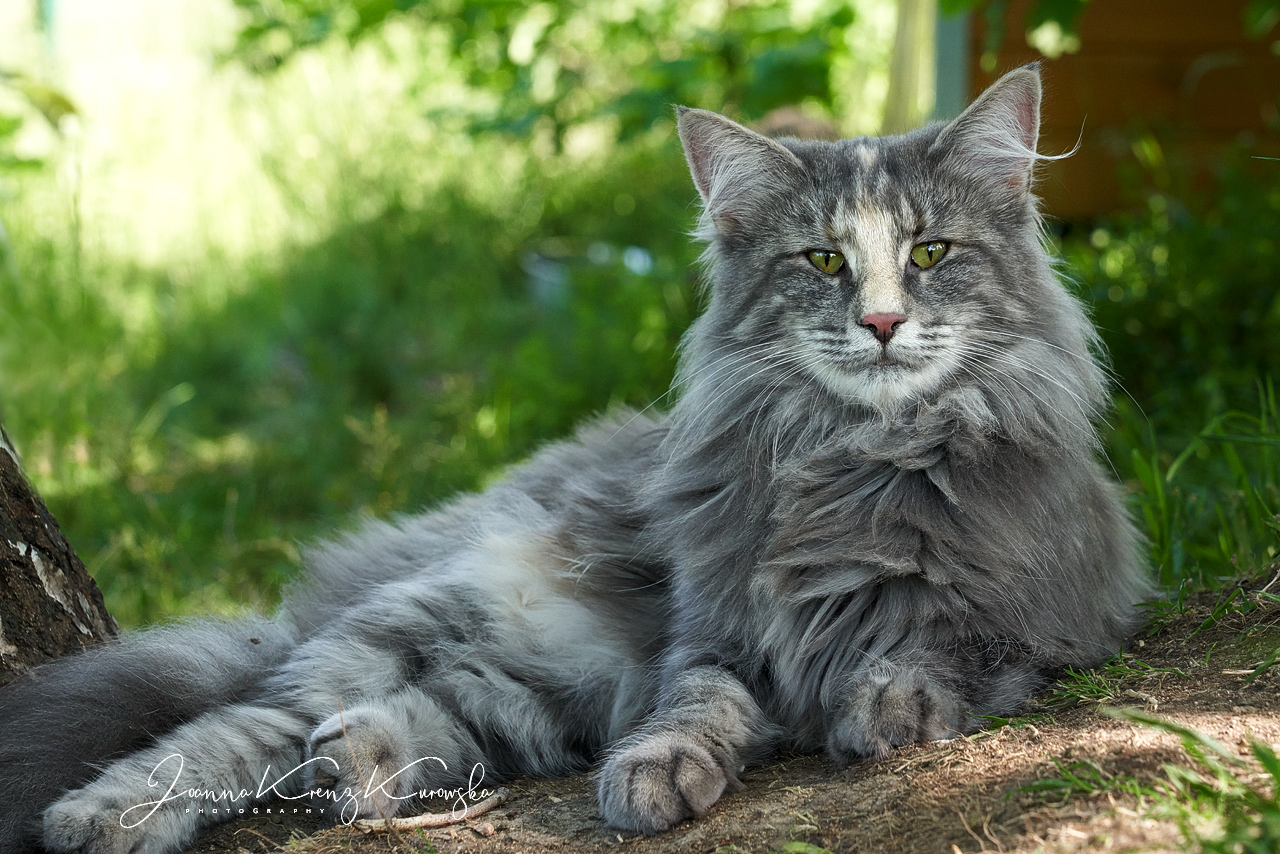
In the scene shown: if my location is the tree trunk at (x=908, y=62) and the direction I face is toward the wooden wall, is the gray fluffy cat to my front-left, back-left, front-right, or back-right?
back-right

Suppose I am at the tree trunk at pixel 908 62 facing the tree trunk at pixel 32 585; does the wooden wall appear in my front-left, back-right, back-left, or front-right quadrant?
back-left

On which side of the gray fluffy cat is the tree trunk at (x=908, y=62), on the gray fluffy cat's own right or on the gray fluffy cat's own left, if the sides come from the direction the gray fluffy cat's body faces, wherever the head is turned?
on the gray fluffy cat's own left

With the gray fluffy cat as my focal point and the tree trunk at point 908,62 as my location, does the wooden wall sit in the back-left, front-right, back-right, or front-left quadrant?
back-left

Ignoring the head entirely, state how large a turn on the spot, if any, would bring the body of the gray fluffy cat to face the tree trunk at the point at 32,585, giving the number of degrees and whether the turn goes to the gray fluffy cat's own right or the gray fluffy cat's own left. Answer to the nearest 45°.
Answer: approximately 135° to the gray fluffy cat's own right

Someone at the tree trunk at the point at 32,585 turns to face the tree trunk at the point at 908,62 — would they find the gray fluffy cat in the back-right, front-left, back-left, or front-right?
front-right

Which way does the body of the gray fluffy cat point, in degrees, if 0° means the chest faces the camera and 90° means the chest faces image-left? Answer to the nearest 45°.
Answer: approximately 315°

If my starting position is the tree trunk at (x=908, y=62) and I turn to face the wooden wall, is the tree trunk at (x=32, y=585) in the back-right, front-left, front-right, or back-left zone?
back-right

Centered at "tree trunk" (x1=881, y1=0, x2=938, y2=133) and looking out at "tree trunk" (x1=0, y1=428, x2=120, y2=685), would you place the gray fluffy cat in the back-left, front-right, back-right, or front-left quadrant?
front-left

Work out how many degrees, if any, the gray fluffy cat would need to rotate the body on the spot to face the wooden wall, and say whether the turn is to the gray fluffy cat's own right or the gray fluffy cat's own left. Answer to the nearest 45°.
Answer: approximately 90° to the gray fluffy cat's own left
